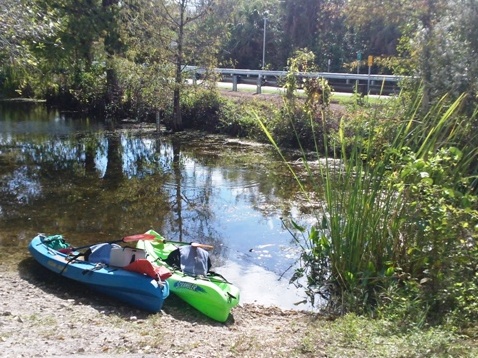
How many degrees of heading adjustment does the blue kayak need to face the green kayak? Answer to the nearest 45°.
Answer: approximately 45° to its left

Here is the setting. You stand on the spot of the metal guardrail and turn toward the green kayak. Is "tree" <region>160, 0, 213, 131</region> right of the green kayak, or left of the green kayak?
right
